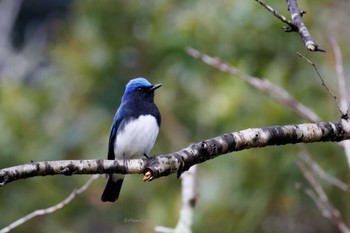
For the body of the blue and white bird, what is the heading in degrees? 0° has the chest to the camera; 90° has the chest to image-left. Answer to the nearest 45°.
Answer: approximately 315°
